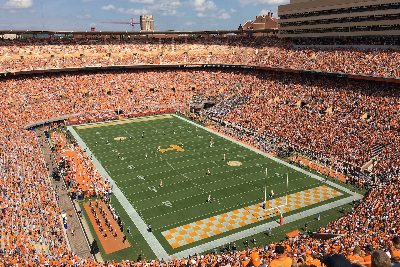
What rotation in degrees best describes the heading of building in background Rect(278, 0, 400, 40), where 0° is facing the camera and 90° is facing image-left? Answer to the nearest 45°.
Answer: approximately 45°
